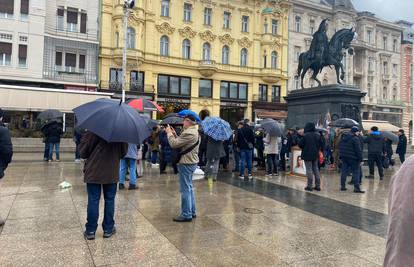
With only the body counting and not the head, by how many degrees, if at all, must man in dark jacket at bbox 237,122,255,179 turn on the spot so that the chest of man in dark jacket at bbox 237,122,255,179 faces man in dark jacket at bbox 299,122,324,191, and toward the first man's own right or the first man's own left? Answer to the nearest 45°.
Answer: approximately 135° to the first man's own right

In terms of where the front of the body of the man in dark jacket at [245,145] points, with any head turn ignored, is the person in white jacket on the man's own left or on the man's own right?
on the man's own right

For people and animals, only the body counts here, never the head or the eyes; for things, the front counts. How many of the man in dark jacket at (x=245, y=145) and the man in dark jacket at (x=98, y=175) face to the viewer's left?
0

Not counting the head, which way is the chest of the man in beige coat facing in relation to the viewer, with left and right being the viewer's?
facing to the left of the viewer

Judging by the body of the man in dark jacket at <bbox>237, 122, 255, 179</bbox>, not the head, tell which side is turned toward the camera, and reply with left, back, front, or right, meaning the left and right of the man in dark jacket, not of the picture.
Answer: back

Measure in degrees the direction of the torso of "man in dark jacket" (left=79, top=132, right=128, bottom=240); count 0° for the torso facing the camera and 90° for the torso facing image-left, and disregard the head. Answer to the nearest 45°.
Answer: approximately 180°

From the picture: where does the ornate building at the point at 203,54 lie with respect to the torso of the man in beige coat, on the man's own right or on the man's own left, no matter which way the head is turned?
on the man's own right

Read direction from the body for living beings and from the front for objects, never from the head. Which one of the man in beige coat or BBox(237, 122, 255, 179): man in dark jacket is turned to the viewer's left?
the man in beige coat

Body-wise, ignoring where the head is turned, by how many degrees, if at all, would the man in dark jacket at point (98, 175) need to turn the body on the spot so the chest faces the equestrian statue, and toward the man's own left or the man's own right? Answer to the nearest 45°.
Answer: approximately 45° to the man's own right

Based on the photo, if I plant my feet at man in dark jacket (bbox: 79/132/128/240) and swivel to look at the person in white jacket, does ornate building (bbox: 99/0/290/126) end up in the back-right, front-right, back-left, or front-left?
front-left

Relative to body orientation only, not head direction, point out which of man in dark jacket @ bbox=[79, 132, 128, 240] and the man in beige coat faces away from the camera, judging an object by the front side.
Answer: the man in dark jacket

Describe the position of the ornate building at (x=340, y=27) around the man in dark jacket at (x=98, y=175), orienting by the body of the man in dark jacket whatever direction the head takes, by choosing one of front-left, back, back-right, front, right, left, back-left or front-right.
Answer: front-right

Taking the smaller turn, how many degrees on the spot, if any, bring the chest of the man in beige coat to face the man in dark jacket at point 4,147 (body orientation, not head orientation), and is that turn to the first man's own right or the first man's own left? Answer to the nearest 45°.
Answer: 0° — they already face them

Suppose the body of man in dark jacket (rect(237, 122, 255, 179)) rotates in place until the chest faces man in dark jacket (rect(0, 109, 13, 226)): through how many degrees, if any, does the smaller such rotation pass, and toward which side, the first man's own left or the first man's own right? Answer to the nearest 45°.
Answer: approximately 135° to the first man's own left
